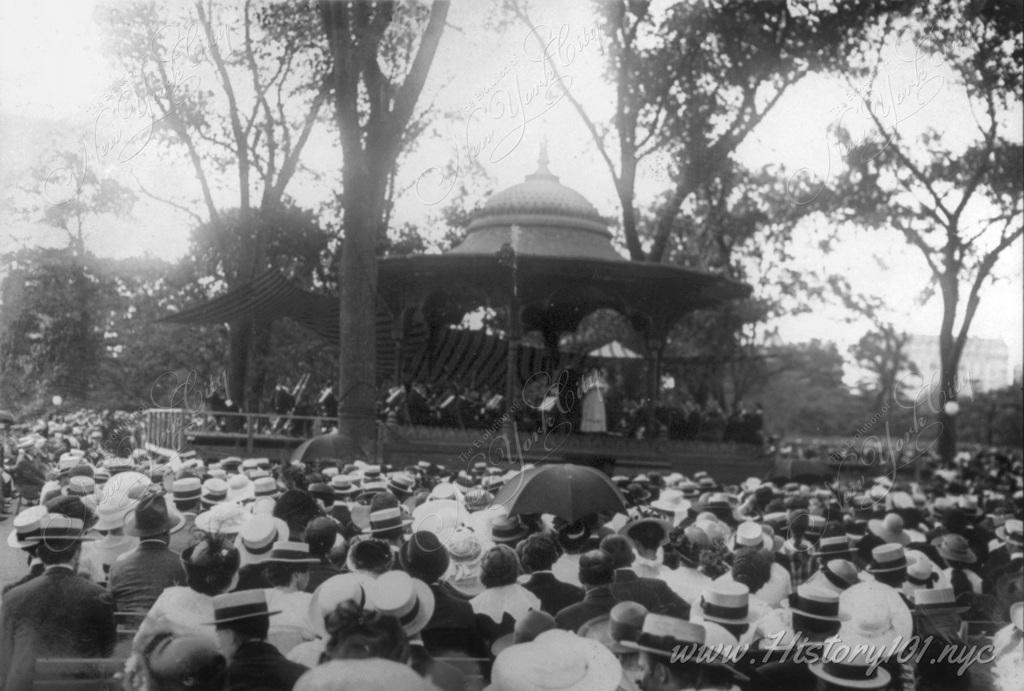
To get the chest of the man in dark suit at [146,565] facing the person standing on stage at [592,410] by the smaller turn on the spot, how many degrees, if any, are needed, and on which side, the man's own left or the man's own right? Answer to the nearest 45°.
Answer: approximately 45° to the man's own right

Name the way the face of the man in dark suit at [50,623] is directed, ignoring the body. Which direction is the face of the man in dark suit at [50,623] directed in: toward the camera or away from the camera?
away from the camera

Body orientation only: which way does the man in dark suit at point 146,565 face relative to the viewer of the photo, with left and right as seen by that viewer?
facing away from the viewer

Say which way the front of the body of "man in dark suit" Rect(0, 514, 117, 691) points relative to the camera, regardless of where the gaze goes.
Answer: away from the camera

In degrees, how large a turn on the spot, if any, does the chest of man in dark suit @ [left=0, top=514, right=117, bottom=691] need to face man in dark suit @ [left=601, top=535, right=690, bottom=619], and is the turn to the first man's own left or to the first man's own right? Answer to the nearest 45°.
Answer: approximately 90° to the first man's own right

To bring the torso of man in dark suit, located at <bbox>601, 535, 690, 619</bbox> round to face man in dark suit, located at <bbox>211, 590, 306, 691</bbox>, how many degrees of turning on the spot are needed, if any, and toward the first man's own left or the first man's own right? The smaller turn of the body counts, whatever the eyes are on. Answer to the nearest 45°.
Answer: approximately 135° to the first man's own left

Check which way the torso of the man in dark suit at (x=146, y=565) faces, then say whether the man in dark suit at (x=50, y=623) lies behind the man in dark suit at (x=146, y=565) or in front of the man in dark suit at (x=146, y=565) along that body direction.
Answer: behind

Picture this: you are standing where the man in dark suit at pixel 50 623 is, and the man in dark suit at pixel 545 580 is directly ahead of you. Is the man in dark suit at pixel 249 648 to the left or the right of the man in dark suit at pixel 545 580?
right

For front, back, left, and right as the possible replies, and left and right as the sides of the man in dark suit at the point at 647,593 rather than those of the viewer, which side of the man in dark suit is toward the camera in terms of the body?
back

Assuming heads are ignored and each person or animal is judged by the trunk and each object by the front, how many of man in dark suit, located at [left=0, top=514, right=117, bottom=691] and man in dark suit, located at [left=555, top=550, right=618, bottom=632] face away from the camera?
2

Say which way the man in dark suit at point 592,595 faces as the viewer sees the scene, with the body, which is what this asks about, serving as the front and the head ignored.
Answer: away from the camera

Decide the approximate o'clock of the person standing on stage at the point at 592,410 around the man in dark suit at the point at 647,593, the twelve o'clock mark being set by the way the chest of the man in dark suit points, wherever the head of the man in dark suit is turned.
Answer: The person standing on stage is roughly at 12 o'clock from the man in dark suit.
